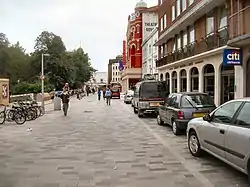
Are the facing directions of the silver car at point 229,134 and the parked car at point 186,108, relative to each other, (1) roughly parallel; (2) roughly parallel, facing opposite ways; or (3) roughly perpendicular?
roughly parallel

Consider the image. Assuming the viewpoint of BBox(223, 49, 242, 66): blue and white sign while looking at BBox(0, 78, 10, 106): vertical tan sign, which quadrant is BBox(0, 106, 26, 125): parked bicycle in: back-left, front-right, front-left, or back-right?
front-left

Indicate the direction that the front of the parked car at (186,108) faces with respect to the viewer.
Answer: facing away from the viewer and to the left of the viewer

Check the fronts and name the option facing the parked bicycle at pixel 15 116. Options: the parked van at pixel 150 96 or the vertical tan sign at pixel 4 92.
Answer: the vertical tan sign

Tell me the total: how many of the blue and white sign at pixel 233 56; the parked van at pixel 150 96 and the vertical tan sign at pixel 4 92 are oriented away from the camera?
1

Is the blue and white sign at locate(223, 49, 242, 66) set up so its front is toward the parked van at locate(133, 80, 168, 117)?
no

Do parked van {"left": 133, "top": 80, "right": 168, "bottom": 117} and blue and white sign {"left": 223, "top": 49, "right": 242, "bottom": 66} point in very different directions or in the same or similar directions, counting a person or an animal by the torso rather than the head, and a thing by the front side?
very different directions

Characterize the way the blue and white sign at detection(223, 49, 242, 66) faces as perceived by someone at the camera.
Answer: facing the viewer

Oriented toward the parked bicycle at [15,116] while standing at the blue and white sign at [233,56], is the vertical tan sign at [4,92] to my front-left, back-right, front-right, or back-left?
front-right

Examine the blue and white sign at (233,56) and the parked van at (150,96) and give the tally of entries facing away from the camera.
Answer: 1

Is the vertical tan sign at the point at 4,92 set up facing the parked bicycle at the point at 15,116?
yes

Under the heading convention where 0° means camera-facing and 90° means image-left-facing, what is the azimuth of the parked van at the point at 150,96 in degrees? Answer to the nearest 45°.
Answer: approximately 180°

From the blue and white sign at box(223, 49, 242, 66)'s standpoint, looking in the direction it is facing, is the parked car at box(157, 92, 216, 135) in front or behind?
in front
